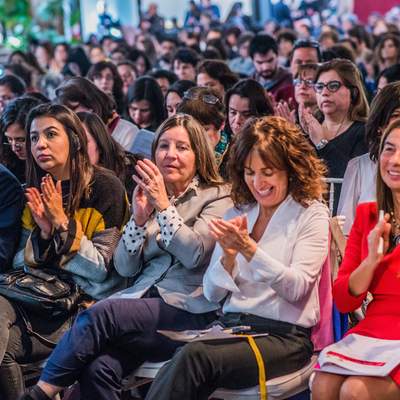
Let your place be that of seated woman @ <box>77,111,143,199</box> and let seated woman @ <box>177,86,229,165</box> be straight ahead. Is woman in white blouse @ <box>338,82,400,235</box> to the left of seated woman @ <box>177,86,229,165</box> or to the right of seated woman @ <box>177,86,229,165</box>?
right

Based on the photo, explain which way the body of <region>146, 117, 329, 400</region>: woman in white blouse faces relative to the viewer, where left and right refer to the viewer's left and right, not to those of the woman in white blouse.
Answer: facing the viewer and to the left of the viewer

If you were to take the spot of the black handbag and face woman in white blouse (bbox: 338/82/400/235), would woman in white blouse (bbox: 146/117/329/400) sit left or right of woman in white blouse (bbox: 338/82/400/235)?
right

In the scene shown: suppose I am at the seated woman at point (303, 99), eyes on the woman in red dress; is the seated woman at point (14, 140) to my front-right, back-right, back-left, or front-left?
front-right

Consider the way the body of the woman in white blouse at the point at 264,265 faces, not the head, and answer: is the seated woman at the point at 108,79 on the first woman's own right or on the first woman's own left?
on the first woman's own right

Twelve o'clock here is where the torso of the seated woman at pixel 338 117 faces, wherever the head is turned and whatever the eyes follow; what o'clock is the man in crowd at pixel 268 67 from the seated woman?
The man in crowd is roughly at 4 o'clock from the seated woman.

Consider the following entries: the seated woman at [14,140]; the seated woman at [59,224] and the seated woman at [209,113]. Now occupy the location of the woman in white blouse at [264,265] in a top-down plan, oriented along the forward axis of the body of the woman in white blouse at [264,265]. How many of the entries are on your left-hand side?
0

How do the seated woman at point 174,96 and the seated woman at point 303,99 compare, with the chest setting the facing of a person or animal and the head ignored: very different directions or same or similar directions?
same or similar directions

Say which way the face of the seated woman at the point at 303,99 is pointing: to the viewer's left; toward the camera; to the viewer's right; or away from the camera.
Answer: toward the camera

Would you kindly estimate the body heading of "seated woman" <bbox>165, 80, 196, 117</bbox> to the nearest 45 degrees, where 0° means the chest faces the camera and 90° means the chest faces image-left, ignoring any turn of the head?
approximately 45°

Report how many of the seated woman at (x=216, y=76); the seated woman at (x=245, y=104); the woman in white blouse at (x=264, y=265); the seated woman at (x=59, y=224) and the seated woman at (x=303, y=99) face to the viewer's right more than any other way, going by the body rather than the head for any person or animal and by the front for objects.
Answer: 0

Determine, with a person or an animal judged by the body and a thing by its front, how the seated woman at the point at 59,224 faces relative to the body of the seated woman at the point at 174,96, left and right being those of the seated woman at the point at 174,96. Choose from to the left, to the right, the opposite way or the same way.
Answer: the same way

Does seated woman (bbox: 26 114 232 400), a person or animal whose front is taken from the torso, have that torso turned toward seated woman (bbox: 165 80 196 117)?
no

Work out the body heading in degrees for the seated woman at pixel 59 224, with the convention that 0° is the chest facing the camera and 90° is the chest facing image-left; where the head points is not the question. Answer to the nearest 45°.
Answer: approximately 45°

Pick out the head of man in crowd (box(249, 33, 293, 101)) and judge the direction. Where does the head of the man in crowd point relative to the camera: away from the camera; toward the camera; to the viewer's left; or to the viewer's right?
toward the camera

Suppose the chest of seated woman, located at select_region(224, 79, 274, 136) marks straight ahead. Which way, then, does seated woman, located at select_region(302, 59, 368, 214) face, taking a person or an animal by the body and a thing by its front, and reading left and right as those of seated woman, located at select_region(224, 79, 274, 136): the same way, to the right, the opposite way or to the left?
the same way

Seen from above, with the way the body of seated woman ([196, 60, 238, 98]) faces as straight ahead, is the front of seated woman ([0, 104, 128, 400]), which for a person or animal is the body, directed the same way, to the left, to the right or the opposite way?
the same way
